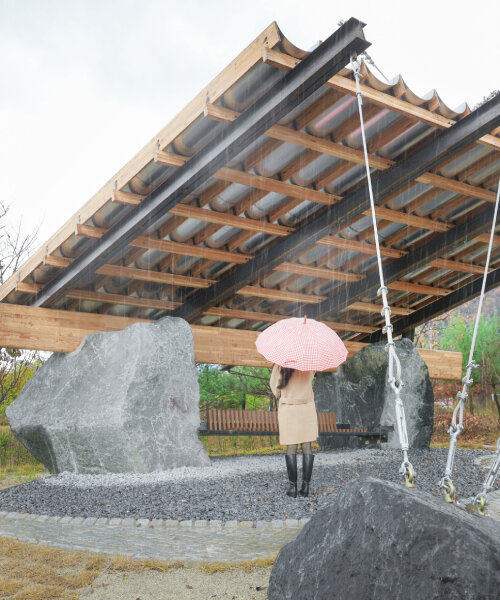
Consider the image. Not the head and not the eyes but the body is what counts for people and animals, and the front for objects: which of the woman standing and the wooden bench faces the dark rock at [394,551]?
the wooden bench

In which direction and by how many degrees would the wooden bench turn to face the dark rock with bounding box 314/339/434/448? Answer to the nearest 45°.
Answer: approximately 135° to its left

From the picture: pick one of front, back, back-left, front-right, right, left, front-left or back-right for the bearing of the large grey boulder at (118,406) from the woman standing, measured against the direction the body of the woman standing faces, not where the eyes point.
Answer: front-left

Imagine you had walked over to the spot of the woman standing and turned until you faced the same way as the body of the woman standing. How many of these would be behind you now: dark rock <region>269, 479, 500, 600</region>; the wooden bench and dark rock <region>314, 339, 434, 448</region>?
1

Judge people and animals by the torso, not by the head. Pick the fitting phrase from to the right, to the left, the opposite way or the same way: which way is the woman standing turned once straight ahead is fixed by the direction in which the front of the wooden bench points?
the opposite way

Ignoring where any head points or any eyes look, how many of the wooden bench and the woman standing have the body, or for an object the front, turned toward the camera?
1

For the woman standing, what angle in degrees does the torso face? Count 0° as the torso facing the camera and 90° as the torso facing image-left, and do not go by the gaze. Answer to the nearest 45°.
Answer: approximately 180°

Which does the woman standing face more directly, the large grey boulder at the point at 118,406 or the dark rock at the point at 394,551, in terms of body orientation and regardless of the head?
the large grey boulder

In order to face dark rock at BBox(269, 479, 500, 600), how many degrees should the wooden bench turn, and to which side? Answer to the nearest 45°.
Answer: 0° — it already faces it
